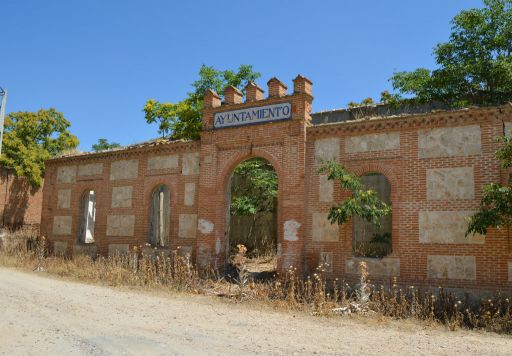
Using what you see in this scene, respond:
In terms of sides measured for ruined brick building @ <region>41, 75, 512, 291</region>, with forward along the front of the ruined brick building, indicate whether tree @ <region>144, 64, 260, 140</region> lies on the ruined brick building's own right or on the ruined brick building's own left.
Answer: on the ruined brick building's own right

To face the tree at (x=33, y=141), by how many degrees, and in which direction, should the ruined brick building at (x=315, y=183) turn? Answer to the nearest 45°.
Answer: approximately 90° to its right

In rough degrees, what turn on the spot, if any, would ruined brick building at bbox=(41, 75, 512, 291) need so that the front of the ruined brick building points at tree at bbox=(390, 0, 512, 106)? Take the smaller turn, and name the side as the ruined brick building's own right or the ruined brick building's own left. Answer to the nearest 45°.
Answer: approximately 180°

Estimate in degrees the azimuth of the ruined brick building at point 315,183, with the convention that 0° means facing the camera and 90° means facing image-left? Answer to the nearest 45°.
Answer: approximately 45°
